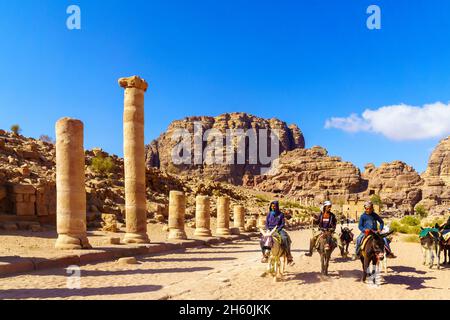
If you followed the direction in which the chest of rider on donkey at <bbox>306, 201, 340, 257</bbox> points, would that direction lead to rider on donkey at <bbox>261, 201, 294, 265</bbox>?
no

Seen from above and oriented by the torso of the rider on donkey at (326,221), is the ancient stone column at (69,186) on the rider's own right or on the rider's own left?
on the rider's own right

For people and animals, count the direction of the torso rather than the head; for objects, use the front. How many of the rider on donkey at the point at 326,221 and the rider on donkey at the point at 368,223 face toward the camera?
2

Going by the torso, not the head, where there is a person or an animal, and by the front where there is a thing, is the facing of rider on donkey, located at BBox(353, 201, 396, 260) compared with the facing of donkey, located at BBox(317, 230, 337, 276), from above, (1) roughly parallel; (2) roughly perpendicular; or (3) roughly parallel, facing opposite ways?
roughly parallel

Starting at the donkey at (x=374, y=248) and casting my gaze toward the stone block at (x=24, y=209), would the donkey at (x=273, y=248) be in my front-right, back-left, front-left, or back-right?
front-left

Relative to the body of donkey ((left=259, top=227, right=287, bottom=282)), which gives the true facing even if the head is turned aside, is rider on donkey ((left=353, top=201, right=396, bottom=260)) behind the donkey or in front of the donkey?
behind

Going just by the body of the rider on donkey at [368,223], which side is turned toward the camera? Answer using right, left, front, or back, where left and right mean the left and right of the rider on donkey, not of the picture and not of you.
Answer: front

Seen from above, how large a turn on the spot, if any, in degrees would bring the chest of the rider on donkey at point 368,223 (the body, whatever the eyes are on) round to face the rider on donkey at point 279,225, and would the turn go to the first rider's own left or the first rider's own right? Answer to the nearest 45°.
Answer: approximately 90° to the first rider's own right

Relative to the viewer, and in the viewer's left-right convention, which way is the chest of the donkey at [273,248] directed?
facing the viewer and to the left of the viewer

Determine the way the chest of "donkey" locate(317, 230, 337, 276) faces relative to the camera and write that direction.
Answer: toward the camera

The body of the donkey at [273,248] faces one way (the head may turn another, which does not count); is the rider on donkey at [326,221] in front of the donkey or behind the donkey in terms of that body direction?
behind

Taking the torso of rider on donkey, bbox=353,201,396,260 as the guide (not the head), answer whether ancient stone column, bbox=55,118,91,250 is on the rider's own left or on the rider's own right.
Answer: on the rider's own right

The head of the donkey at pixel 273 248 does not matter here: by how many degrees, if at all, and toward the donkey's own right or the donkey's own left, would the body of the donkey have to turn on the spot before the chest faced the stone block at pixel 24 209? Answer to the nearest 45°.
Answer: approximately 90° to the donkey's own right

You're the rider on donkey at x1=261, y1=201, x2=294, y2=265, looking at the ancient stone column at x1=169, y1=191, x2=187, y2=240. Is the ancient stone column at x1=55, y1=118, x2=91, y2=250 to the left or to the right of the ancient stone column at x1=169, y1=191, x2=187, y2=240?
left
